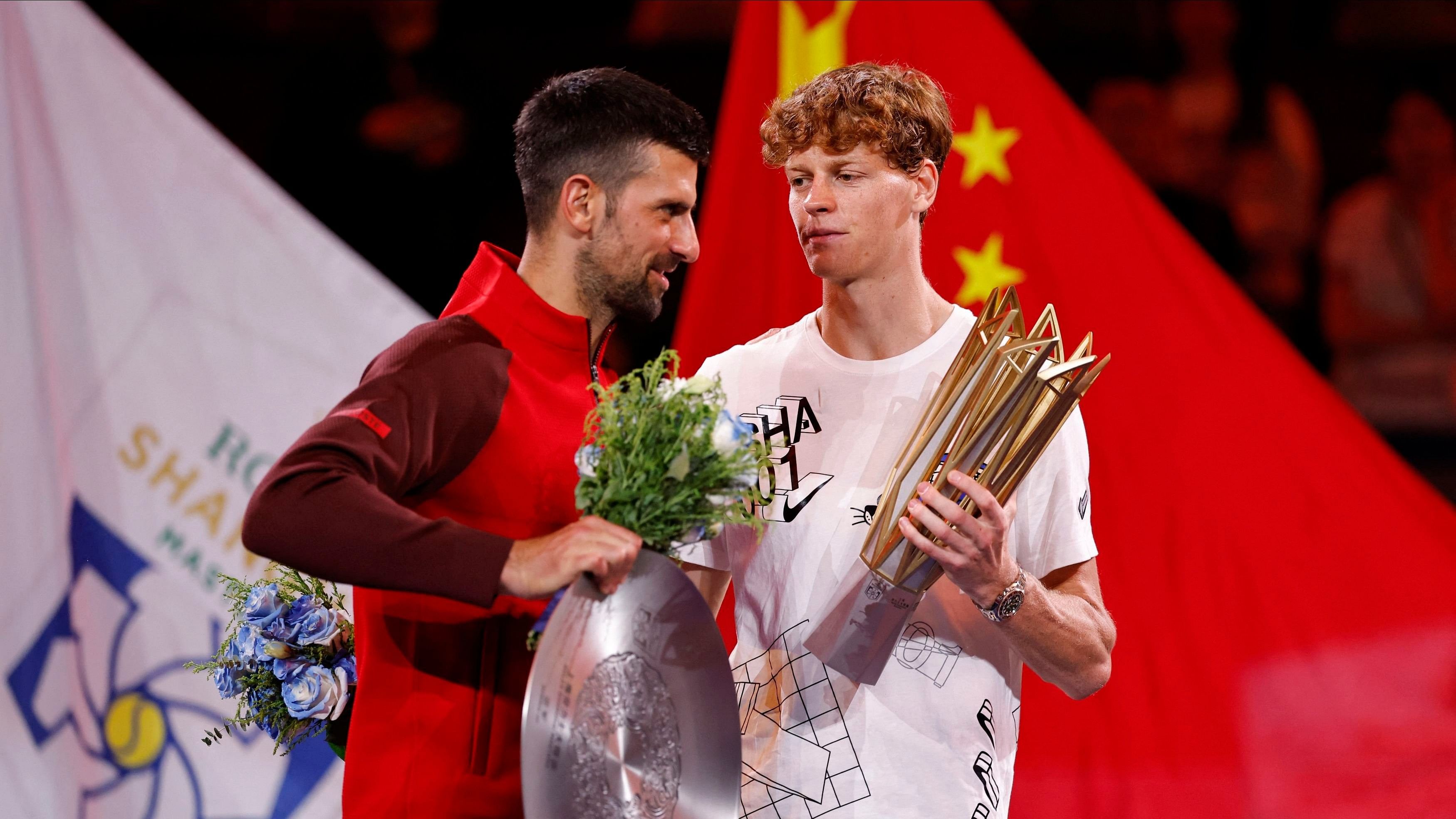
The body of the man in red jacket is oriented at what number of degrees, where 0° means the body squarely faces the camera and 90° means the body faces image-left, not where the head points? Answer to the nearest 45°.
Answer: approximately 270°

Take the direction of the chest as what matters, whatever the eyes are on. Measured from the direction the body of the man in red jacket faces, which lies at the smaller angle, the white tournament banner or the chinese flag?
the chinese flag

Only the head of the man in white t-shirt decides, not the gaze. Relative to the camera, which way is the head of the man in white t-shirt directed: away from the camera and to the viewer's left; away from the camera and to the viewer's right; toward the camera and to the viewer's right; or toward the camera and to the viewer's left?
toward the camera and to the viewer's left

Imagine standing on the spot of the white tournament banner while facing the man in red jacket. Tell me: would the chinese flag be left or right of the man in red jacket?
left

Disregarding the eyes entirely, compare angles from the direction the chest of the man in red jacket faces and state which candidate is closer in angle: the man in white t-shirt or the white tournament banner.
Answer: the man in white t-shirt

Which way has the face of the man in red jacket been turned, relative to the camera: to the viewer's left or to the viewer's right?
to the viewer's right

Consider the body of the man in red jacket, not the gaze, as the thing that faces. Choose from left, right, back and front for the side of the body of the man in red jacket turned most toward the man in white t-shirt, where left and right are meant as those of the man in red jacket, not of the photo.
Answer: front

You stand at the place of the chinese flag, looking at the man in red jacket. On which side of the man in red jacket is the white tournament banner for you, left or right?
right
